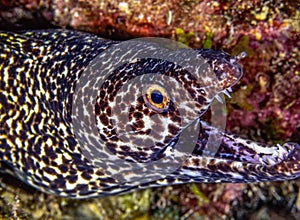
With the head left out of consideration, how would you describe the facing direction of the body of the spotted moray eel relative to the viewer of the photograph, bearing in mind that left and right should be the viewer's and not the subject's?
facing to the right of the viewer
